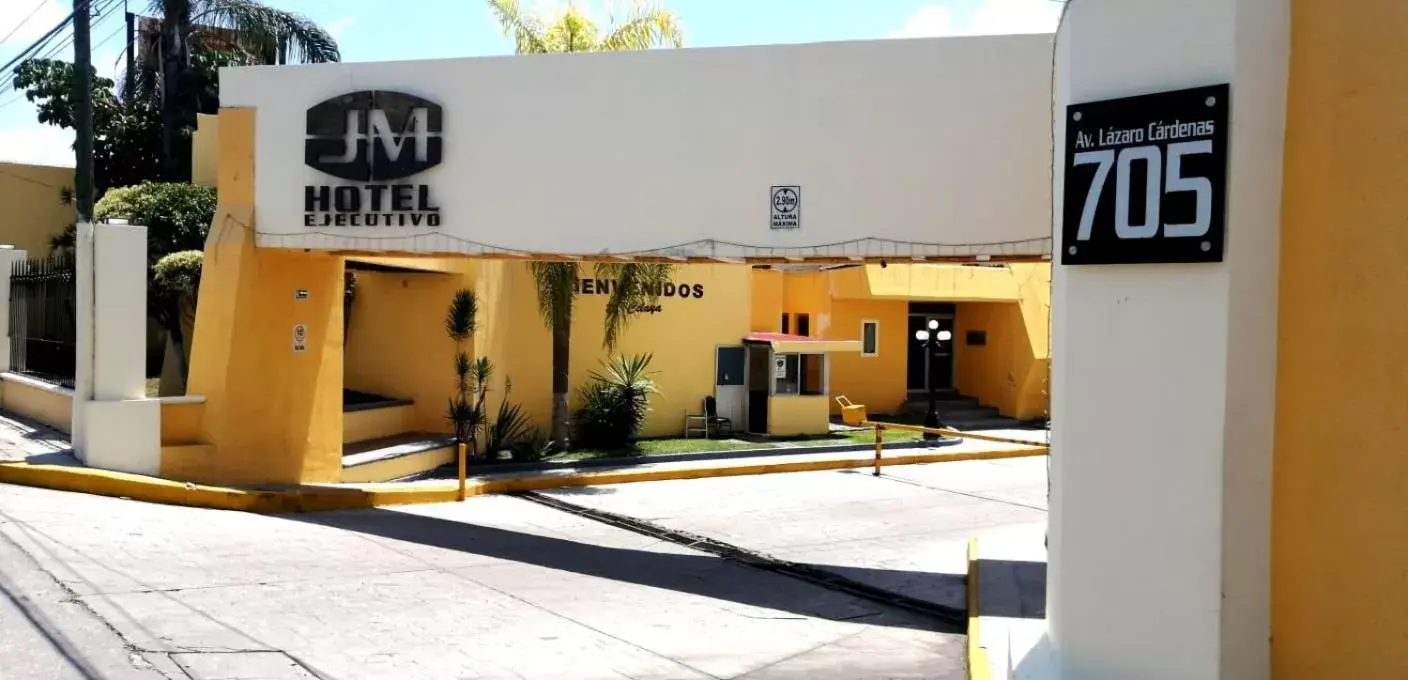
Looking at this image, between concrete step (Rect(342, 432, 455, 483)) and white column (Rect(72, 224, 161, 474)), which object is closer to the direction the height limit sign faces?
the white column

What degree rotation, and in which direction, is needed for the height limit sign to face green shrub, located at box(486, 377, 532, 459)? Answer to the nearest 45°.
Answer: approximately 135° to its right

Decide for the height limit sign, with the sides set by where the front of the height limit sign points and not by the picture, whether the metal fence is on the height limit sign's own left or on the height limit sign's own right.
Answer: on the height limit sign's own right

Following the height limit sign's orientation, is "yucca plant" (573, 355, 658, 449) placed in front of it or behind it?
behind

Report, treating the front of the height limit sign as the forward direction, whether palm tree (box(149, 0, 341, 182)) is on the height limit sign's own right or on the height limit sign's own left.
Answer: on the height limit sign's own right

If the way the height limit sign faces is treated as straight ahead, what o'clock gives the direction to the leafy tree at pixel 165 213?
The leafy tree is roughly at 4 o'clock from the height limit sign.

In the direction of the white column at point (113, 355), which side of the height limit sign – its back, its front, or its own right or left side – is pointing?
right

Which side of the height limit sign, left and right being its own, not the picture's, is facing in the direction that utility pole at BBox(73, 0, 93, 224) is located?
right

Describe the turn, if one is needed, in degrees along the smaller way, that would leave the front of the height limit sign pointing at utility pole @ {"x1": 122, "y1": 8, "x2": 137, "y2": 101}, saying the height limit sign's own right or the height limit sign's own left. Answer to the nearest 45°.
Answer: approximately 135° to the height limit sign's own right

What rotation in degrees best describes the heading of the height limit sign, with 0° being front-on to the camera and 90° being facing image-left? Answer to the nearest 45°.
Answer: approximately 0°

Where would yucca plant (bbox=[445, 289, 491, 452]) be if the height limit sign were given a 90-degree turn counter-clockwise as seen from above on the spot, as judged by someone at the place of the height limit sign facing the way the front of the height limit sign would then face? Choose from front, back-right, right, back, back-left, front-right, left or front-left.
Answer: back-left
